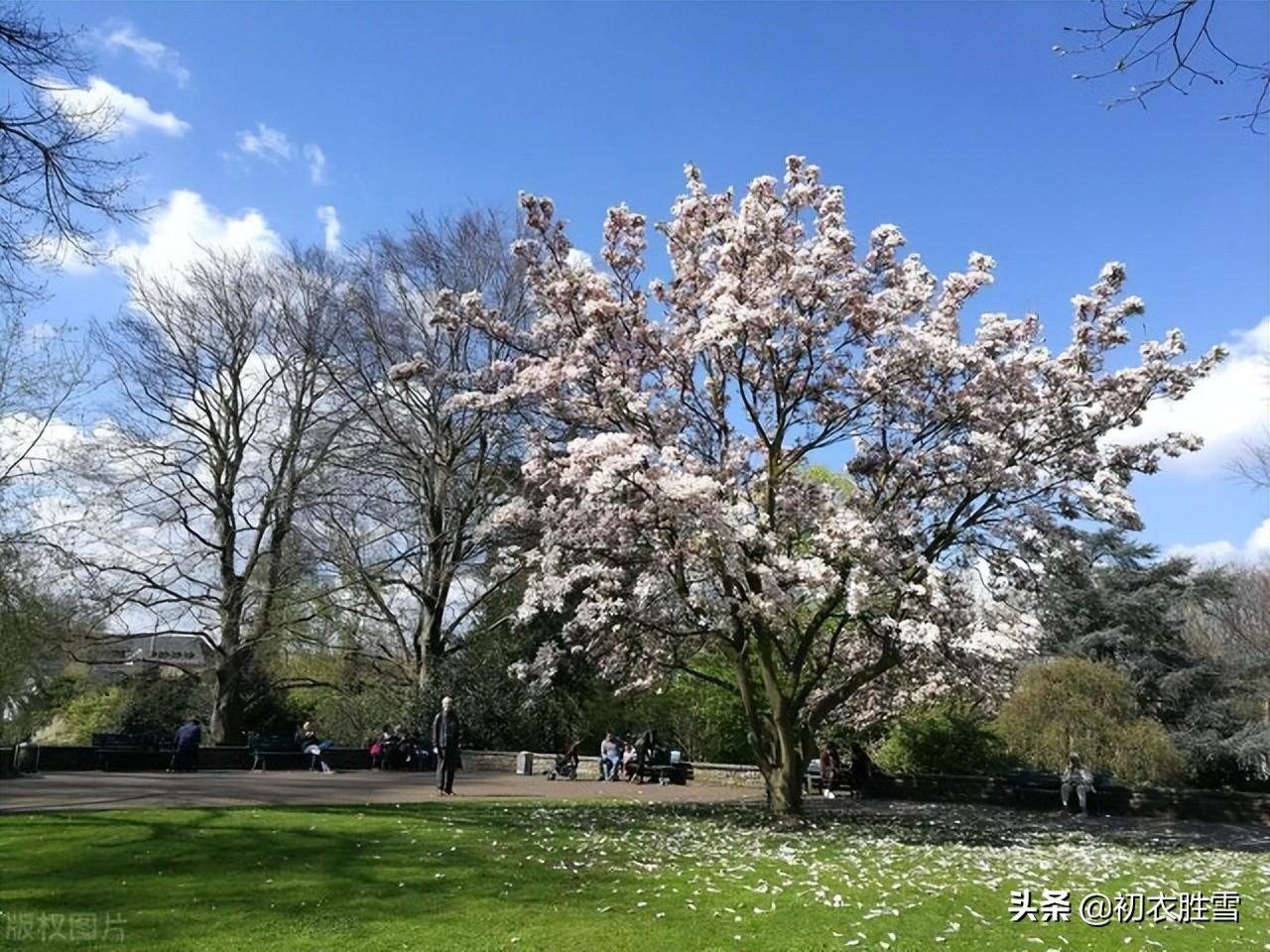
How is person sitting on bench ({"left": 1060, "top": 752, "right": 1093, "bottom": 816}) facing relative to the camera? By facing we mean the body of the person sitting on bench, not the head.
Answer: toward the camera

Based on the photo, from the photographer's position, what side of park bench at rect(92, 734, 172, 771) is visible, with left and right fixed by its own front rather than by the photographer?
front

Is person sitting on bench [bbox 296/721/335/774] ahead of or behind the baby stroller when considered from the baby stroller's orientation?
ahead

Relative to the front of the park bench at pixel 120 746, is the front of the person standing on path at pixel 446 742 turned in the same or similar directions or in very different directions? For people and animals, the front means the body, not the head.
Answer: same or similar directions

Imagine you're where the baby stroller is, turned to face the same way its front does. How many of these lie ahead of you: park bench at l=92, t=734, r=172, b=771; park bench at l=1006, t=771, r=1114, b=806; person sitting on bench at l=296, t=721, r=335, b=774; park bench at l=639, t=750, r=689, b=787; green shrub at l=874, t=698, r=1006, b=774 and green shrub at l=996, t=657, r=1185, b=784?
2

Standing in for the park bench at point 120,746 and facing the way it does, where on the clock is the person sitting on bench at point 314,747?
The person sitting on bench is roughly at 9 o'clock from the park bench.

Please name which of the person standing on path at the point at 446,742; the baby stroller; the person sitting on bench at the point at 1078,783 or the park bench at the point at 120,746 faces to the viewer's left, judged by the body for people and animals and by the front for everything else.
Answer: the baby stroller

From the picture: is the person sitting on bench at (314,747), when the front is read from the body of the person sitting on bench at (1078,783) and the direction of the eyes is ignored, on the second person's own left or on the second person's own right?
on the second person's own right

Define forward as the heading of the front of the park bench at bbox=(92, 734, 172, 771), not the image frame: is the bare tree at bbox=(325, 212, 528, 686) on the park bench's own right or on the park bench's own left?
on the park bench's own left

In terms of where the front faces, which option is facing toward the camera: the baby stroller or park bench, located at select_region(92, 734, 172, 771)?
the park bench

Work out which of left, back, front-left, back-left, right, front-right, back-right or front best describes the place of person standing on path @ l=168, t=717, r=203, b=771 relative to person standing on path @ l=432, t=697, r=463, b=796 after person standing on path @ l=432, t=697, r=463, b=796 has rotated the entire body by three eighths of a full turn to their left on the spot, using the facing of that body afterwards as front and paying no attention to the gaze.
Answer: left

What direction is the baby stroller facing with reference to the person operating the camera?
facing to the left of the viewer

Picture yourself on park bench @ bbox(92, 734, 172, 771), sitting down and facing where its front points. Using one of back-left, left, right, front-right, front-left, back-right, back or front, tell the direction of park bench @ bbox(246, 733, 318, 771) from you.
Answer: left

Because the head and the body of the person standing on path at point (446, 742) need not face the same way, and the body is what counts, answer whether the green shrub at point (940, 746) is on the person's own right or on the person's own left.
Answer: on the person's own left

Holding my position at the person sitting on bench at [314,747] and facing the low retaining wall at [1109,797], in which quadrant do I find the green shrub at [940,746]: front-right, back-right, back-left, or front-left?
front-left

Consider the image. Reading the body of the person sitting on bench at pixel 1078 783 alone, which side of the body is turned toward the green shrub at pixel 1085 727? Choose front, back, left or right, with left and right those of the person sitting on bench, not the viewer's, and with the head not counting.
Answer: back

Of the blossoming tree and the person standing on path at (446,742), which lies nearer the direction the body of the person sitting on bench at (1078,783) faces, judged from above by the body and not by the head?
the blossoming tree

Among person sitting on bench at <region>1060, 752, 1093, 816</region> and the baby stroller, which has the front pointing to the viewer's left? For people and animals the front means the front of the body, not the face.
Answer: the baby stroller

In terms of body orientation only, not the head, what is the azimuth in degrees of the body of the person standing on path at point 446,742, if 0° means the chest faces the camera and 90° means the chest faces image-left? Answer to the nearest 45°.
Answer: approximately 0°
